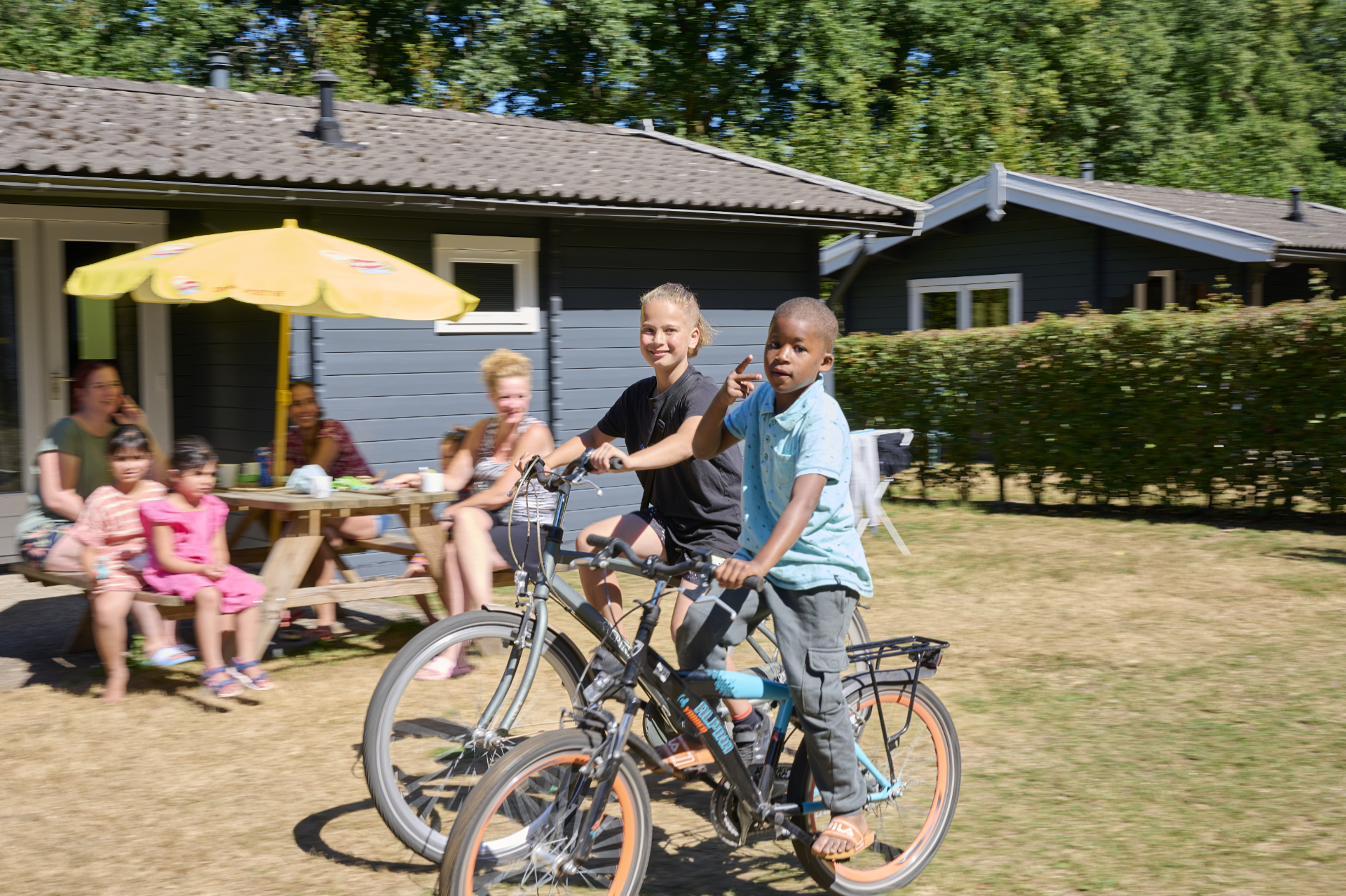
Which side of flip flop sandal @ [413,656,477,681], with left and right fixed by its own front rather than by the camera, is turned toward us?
left

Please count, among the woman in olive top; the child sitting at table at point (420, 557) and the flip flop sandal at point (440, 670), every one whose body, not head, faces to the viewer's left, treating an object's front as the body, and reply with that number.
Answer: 2

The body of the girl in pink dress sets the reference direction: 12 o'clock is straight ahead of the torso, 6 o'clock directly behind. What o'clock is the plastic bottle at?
The plastic bottle is roughly at 8 o'clock from the girl in pink dress.

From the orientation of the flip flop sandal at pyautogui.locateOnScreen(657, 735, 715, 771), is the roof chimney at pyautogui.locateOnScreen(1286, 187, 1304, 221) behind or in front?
behind

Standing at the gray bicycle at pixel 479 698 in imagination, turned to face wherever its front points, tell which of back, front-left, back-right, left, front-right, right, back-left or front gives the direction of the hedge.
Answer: back

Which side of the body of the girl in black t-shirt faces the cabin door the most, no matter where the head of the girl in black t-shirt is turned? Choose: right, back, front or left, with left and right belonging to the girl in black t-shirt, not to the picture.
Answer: right

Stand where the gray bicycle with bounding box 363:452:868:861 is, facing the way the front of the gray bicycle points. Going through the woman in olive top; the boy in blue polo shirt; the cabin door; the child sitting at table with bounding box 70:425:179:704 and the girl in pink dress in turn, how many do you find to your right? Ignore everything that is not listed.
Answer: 4

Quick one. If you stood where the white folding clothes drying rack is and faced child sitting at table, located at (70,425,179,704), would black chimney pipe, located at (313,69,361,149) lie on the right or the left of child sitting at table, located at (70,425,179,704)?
right

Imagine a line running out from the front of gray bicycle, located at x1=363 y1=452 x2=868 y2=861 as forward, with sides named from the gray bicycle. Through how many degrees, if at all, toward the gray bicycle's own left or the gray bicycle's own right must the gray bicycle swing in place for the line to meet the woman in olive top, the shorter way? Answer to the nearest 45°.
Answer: approximately 90° to the gray bicycle's own right

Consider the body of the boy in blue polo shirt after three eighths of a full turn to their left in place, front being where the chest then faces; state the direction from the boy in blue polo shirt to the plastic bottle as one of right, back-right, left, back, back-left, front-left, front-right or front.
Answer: back-left

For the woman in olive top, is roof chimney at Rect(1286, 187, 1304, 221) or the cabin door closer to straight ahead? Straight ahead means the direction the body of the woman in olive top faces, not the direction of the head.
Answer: the roof chimney

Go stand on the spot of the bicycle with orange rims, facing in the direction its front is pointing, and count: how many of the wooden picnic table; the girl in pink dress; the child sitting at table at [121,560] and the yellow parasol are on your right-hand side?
4

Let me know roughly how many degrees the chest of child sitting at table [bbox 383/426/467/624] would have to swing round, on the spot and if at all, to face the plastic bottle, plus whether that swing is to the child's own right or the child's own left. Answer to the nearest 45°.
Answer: approximately 45° to the child's own right

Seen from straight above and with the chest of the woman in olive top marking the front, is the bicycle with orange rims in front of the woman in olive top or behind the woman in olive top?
in front
